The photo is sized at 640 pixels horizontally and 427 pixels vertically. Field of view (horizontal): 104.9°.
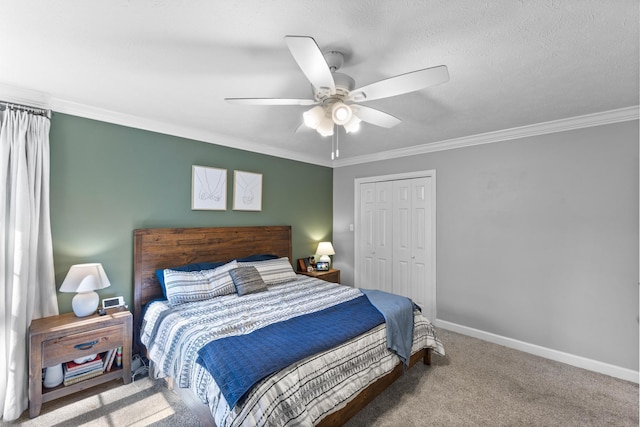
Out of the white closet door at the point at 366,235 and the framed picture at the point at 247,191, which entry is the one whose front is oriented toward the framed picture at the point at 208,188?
the white closet door

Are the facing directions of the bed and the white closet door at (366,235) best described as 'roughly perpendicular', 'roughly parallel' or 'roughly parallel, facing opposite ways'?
roughly perpendicular

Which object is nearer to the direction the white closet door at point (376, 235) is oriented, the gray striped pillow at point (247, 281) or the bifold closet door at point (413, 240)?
the gray striped pillow

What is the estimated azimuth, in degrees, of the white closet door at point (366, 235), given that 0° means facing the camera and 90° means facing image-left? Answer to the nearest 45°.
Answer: approximately 45°

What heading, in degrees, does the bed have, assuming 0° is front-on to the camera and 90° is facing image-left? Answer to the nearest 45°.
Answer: approximately 315°

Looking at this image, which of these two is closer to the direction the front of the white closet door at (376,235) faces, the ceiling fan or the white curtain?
the white curtain

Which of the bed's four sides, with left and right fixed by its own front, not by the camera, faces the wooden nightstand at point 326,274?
left

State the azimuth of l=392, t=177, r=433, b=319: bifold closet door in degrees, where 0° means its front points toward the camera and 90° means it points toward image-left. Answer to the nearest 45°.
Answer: approximately 45°

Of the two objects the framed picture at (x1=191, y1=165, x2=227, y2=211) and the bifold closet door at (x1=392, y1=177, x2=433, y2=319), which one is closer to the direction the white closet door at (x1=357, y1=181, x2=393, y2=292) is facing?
the framed picture

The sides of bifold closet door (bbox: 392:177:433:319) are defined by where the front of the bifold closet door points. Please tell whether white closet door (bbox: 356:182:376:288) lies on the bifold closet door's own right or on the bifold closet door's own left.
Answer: on the bifold closet door's own right
